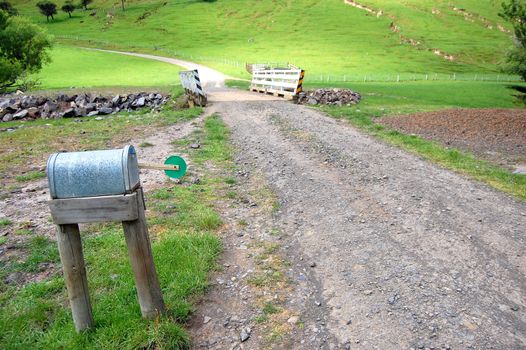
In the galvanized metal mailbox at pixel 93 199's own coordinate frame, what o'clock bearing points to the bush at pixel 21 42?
The bush is roughly at 9 o'clock from the galvanized metal mailbox.

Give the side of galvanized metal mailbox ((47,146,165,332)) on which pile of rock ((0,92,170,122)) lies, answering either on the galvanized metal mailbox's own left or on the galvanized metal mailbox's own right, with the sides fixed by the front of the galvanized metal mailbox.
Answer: on the galvanized metal mailbox's own left

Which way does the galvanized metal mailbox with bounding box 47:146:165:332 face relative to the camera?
to the viewer's right

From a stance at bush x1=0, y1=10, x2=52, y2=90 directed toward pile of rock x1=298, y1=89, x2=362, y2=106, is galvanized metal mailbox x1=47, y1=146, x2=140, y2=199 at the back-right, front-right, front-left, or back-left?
front-right

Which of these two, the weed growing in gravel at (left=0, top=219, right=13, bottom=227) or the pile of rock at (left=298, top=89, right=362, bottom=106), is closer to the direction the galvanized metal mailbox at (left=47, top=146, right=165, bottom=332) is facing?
the pile of rock

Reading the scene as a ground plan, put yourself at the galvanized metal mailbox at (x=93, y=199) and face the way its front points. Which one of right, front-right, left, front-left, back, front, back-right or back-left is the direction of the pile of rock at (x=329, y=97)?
front-left
